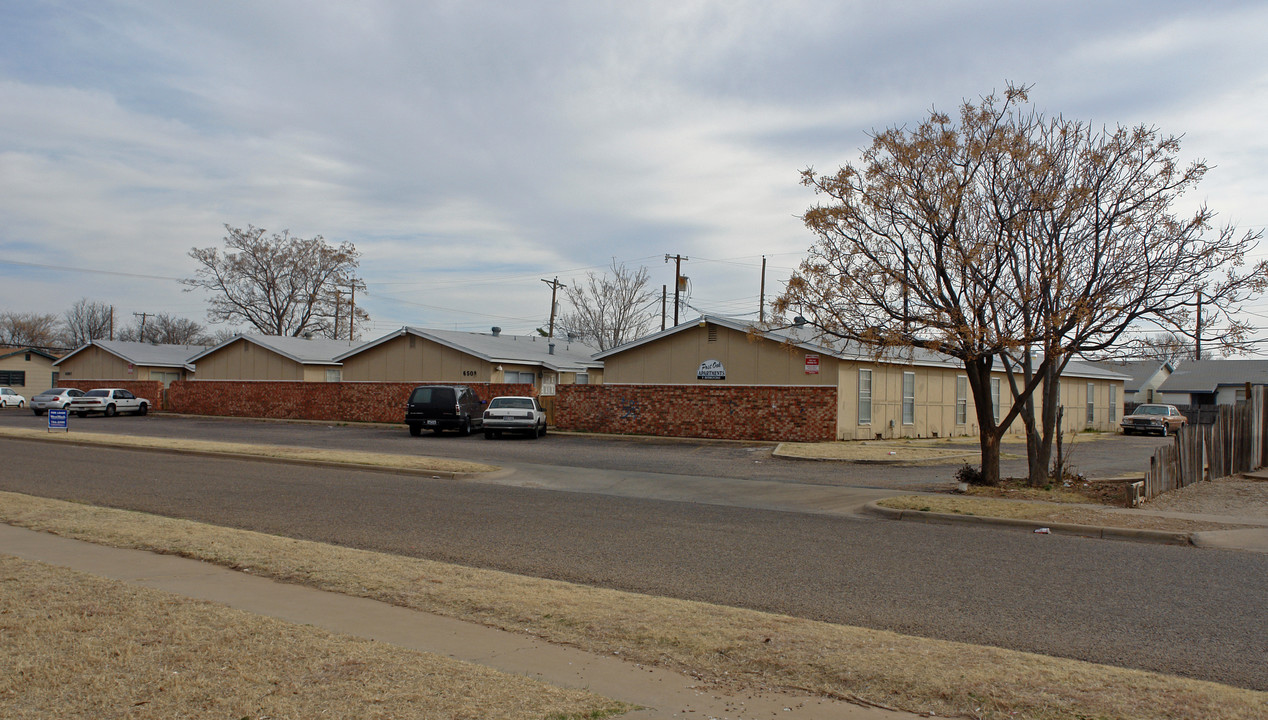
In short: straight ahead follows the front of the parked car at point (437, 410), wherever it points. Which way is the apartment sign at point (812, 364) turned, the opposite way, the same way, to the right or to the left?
the opposite way

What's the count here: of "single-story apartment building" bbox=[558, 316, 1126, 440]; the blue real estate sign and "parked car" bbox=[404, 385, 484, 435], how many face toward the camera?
2

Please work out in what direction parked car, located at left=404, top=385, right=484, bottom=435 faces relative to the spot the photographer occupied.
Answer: facing away from the viewer and to the right of the viewer

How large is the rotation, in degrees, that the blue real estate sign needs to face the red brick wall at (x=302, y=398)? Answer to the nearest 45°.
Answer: approximately 135° to its left

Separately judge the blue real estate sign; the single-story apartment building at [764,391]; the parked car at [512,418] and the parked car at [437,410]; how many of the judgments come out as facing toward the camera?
2

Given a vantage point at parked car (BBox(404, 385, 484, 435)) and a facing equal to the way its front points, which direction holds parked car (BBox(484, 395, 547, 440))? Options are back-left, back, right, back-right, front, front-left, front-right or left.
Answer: right

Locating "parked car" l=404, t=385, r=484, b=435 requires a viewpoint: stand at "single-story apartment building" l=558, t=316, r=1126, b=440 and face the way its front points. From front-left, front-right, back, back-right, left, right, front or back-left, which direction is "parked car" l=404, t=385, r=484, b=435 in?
right

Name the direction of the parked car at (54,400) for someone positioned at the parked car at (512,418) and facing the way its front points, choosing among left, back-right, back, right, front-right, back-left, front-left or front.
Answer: left

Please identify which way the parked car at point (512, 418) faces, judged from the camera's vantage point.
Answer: facing away from the viewer and to the right of the viewer

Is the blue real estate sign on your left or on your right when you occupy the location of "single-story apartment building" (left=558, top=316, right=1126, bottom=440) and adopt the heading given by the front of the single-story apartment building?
on your right
